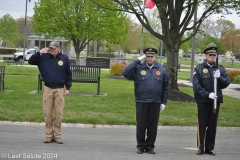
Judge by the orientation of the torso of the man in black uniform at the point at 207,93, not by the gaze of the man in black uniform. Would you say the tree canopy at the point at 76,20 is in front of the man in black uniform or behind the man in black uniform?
behind

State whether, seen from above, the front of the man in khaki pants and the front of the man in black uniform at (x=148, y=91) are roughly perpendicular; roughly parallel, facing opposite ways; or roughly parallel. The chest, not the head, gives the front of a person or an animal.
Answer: roughly parallel

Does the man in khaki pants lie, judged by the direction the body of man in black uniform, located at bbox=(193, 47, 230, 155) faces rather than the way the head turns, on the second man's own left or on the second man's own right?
on the second man's own right

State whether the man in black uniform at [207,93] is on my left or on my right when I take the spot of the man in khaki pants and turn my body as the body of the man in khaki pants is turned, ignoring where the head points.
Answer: on my left

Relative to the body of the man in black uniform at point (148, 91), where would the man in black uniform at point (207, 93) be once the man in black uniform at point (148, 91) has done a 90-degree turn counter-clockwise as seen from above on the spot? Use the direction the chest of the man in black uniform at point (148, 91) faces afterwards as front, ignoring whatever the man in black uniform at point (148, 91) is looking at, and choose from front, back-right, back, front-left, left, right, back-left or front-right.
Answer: front

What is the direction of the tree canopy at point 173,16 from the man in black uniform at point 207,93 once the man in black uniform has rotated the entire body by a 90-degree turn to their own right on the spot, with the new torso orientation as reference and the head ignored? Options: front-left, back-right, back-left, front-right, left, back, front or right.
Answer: right

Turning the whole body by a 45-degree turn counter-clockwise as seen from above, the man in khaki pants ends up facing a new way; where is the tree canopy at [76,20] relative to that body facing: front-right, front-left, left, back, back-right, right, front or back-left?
back-left

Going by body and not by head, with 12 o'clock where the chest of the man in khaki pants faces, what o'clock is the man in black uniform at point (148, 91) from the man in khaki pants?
The man in black uniform is roughly at 10 o'clock from the man in khaki pants.

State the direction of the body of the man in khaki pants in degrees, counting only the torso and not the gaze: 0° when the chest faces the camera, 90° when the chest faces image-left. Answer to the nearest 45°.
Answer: approximately 0°

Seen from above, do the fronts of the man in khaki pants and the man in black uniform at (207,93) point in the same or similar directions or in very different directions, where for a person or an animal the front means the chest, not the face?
same or similar directions

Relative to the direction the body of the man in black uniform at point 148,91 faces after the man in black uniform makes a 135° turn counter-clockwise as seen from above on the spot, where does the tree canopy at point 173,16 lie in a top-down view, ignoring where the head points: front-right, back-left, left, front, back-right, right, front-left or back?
front-left

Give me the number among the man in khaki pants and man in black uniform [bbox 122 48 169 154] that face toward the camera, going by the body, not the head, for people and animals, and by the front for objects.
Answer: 2

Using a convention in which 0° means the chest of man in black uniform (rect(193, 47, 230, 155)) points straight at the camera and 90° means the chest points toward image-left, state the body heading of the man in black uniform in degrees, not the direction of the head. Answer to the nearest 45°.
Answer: approximately 0°
